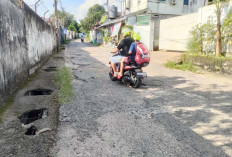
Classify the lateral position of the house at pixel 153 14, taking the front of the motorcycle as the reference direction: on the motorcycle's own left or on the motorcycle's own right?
on the motorcycle's own right

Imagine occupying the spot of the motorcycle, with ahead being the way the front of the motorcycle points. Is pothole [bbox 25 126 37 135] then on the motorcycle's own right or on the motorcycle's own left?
on the motorcycle's own left

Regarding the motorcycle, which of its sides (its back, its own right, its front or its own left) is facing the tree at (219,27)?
right

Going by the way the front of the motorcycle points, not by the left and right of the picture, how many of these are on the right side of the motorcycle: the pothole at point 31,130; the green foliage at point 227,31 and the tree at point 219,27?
2

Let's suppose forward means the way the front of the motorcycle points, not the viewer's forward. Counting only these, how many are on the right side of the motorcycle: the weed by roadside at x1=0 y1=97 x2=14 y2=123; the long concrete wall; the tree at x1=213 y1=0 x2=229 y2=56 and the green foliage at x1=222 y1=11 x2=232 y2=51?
2

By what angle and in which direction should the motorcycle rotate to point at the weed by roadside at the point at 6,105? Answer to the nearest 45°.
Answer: approximately 90° to its left

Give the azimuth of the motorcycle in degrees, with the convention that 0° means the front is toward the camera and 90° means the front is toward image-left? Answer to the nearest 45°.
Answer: approximately 135°

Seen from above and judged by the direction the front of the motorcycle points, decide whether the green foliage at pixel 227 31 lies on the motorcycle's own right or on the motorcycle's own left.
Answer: on the motorcycle's own right

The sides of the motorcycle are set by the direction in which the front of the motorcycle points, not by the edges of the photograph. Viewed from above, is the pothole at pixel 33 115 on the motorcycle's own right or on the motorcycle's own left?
on the motorcycle's own left
